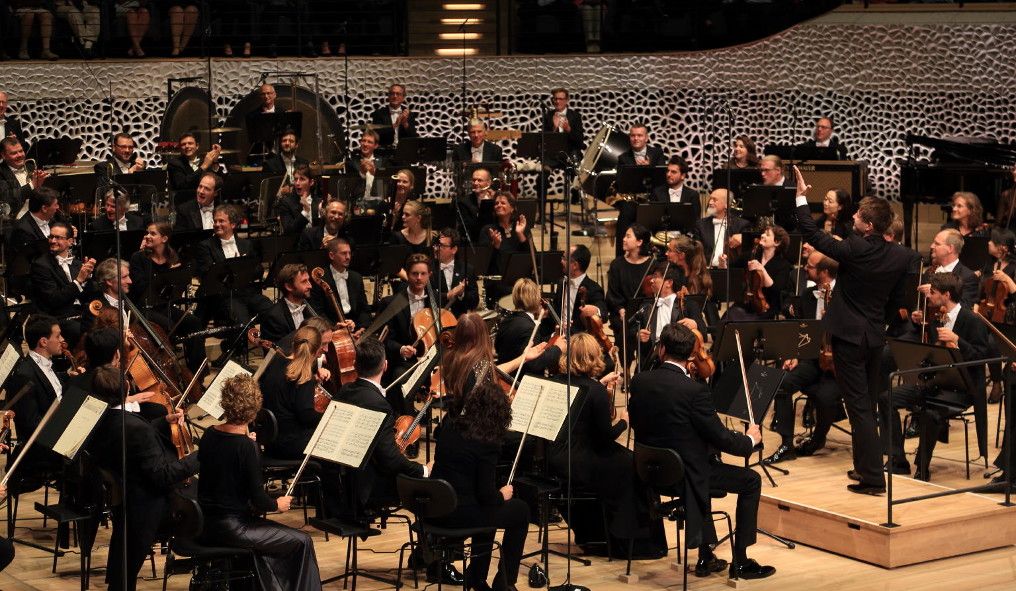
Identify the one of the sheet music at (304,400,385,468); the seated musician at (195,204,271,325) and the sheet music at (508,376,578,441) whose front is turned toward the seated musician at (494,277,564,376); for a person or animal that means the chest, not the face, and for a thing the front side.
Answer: the seated musician at (195,204,271,325)

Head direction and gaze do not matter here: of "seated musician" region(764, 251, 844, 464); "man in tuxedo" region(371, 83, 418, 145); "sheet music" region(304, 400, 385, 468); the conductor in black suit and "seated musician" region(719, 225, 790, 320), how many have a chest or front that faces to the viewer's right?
0

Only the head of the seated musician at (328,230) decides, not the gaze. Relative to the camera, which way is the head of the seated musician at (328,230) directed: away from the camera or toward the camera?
toward the camera

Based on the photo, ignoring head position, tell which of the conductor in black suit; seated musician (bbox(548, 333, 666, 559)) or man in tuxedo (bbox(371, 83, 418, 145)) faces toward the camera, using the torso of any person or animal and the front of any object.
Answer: the man in tuxedo

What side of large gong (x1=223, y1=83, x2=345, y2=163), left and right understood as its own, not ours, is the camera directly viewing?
front

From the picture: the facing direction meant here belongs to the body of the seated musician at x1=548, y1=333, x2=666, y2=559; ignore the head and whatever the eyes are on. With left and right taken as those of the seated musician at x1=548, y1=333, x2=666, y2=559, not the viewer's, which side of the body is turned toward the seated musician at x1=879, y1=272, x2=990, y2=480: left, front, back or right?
front

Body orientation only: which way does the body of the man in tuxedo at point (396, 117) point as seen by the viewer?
toward the camera

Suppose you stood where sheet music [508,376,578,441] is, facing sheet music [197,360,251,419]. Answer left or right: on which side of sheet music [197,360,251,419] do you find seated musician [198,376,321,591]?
left

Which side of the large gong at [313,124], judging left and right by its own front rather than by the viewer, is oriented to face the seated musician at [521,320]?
front

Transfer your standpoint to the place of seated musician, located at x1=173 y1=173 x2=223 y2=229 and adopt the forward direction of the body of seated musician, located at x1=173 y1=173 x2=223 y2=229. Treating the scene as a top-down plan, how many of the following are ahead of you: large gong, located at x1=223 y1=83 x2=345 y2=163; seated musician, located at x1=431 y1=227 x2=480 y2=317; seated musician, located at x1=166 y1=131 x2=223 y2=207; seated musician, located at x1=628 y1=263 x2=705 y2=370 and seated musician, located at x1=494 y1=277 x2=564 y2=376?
3

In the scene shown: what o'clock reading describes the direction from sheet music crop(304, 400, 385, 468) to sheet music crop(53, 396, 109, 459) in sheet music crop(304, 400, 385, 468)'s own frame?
sheet music crop(53, 396, 109, 459) is roughly at 2 o'clock from sheet music crop(304, 400, 385, 468).

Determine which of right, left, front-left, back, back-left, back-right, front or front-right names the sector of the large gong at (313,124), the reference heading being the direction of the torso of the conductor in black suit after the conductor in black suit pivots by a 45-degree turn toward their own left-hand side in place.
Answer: front-right

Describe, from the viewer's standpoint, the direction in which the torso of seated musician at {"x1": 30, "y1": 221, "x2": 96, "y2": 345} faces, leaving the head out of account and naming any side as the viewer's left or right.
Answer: facing the viewer and to the right of the viewer

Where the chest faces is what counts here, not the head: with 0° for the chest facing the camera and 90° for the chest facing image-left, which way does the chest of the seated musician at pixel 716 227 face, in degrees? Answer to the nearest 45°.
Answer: approximately 45°

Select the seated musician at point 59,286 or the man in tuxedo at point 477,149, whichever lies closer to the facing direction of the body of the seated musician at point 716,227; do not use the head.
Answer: the seated musician

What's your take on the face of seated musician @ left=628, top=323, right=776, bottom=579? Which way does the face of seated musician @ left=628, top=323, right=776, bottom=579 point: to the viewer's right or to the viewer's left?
to the viewer's right

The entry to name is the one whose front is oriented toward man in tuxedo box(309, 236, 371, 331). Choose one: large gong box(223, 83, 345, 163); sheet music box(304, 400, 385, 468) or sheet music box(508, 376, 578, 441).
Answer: the large gong
